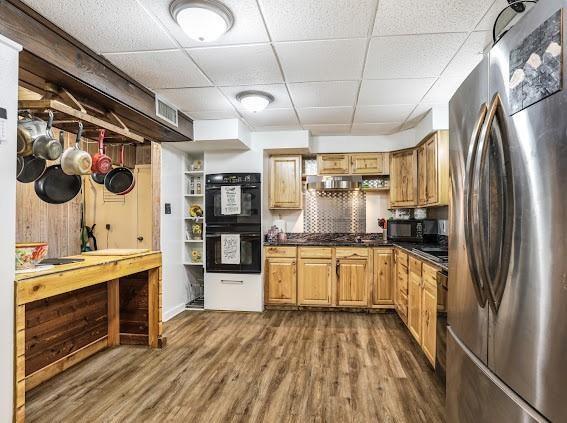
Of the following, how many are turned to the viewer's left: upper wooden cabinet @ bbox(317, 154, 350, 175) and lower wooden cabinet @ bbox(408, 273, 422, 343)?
1

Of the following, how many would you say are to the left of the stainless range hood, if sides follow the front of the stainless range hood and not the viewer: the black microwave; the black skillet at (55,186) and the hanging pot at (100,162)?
1

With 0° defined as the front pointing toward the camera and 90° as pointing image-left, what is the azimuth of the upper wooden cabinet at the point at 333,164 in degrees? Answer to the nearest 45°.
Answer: approximately 0°

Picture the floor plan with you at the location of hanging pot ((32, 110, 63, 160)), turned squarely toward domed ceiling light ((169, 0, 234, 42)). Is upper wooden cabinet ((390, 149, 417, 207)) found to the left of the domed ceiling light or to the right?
left

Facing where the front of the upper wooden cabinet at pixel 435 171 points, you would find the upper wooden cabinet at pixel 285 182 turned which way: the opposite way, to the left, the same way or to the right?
to the left

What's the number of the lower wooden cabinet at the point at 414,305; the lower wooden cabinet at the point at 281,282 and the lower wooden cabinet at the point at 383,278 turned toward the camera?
2

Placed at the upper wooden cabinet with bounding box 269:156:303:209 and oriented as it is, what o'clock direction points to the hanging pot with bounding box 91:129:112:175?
The hanging pot is roughly at 1 o'clock from the upper wooden cabinet.

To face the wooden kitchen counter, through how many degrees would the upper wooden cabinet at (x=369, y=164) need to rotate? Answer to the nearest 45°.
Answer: approximately 45° to its right

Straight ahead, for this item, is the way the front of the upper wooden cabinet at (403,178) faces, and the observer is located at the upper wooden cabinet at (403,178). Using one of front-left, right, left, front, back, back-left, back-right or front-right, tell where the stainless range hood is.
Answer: front-right

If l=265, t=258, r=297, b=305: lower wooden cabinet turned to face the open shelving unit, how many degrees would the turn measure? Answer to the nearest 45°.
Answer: approximately 90° to its right
